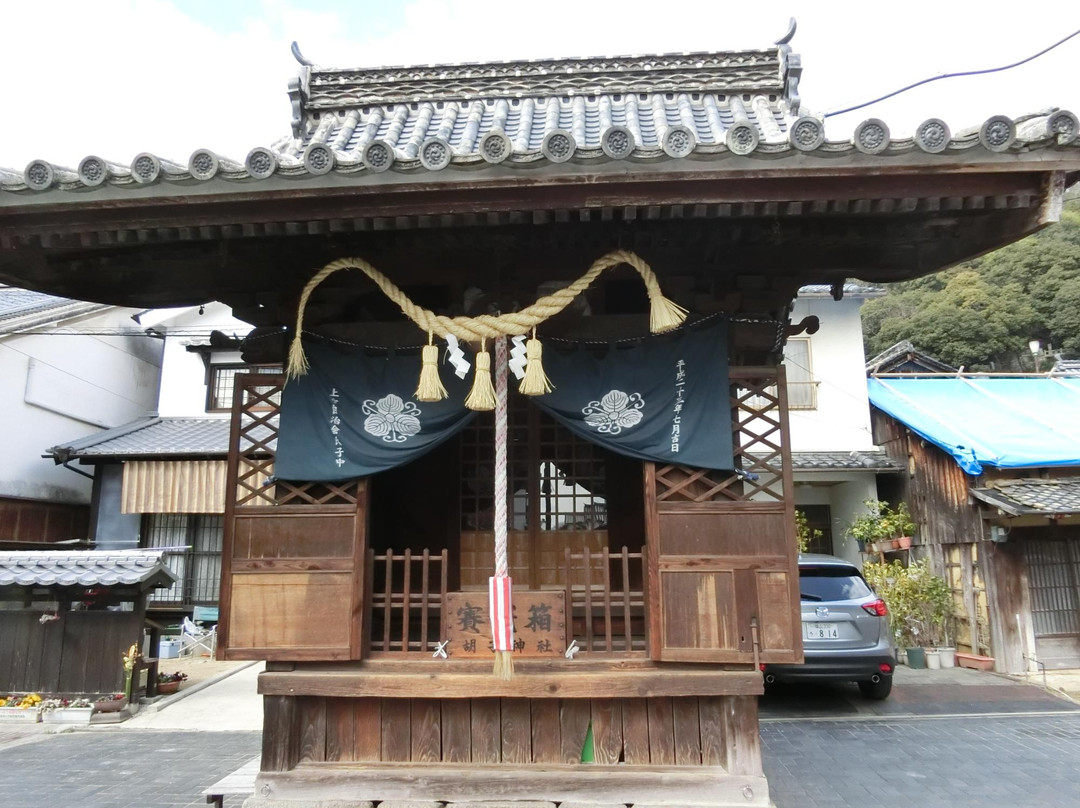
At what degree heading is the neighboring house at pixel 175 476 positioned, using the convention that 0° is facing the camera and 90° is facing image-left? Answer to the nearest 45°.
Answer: approximately 0°

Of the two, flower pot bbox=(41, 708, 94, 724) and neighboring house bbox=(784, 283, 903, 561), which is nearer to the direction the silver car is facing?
the neighboring house

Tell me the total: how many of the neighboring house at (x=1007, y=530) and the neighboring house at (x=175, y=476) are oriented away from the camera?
0

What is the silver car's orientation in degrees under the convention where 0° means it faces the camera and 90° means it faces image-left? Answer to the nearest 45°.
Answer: approximately 180°

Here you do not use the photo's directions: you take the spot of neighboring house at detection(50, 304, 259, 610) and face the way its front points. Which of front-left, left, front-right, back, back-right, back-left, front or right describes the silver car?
front-left

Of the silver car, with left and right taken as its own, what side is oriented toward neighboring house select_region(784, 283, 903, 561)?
front

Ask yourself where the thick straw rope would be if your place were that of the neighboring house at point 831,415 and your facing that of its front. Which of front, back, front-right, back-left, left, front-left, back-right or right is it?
front

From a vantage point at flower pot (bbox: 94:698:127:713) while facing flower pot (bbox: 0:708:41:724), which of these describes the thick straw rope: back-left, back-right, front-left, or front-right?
back-left

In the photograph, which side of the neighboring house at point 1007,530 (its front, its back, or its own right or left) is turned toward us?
front

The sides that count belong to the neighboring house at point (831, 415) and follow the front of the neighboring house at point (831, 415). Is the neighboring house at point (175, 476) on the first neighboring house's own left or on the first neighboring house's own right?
on the first neighboring house's own right

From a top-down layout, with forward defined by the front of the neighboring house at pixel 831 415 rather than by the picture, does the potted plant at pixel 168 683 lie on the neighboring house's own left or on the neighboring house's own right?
on the neighboring house's own right

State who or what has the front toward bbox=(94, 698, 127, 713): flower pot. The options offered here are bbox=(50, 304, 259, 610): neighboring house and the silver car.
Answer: the neighboring house

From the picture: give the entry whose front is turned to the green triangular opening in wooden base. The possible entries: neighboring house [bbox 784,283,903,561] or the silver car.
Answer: the neighboring house

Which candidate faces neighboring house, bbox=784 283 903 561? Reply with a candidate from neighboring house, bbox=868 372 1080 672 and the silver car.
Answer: the silver car

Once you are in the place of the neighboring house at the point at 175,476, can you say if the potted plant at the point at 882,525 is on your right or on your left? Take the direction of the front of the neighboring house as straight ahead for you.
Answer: on your left

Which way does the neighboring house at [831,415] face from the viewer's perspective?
toward the camera

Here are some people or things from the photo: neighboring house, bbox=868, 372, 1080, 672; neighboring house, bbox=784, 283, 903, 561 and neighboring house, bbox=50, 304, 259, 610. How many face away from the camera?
0

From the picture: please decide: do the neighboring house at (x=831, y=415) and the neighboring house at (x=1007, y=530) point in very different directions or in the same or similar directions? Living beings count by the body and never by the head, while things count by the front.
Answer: same or similar directions

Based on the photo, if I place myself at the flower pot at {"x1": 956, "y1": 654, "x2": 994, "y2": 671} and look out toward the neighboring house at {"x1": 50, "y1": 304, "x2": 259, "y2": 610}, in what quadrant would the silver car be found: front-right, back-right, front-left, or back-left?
front-left

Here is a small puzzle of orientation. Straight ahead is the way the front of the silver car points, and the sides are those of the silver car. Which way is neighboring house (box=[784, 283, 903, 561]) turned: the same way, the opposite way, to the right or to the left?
the opposite way
